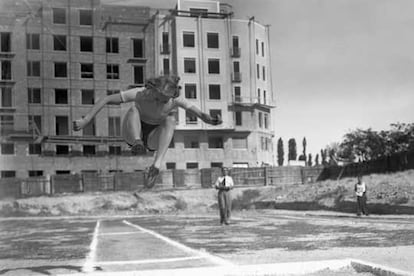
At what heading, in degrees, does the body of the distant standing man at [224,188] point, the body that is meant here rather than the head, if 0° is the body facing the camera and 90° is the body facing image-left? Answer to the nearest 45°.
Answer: approximately 0°

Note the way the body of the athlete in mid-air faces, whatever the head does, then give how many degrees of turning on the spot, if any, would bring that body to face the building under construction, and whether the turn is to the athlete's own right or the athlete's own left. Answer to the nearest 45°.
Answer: approximately 180°

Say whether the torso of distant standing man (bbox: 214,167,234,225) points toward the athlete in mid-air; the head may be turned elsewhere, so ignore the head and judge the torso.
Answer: yes

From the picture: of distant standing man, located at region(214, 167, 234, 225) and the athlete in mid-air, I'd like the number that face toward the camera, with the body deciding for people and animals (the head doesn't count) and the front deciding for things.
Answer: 2

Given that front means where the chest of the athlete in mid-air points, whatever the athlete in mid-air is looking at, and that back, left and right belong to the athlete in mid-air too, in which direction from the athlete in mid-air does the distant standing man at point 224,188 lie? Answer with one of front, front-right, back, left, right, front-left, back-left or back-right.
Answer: back
